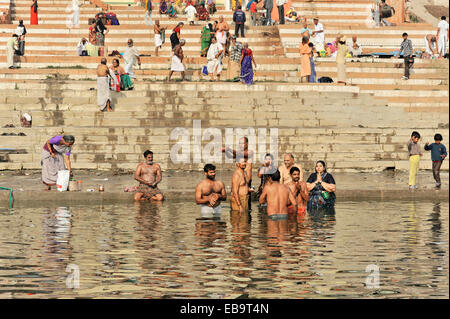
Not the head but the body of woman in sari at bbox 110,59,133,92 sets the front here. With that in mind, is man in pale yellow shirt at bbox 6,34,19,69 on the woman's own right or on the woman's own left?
on the woman's own right

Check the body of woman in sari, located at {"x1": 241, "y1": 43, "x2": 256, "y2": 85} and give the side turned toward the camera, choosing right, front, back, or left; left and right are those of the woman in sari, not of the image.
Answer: back

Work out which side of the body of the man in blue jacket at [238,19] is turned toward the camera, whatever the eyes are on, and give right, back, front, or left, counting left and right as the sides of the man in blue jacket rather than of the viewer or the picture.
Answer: back

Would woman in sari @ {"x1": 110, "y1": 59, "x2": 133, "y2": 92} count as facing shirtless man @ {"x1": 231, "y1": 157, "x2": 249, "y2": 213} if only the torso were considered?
no

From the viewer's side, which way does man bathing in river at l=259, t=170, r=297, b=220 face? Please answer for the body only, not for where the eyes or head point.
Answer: away from the camera

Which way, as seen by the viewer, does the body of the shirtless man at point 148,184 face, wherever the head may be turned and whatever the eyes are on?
toward the camera

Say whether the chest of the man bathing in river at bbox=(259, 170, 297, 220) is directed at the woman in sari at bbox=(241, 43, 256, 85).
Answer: yes

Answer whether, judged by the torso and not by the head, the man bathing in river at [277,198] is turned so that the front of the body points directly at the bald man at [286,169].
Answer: yes

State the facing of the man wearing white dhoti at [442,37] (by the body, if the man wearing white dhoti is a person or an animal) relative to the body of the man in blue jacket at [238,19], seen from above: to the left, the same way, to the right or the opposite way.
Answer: the same way

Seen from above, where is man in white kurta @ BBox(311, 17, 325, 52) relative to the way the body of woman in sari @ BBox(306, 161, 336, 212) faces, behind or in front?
behind

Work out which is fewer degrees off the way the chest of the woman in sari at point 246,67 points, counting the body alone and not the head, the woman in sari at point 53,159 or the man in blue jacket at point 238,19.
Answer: the man in blue jacket

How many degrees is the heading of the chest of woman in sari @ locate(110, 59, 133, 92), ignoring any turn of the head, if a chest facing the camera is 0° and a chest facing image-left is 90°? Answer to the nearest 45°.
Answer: approximately 45°

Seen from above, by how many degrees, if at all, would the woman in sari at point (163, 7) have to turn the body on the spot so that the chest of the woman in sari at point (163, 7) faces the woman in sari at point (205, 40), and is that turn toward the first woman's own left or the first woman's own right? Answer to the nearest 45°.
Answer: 0° — they already face them

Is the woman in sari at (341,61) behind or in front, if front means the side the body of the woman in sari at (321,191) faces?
behind
